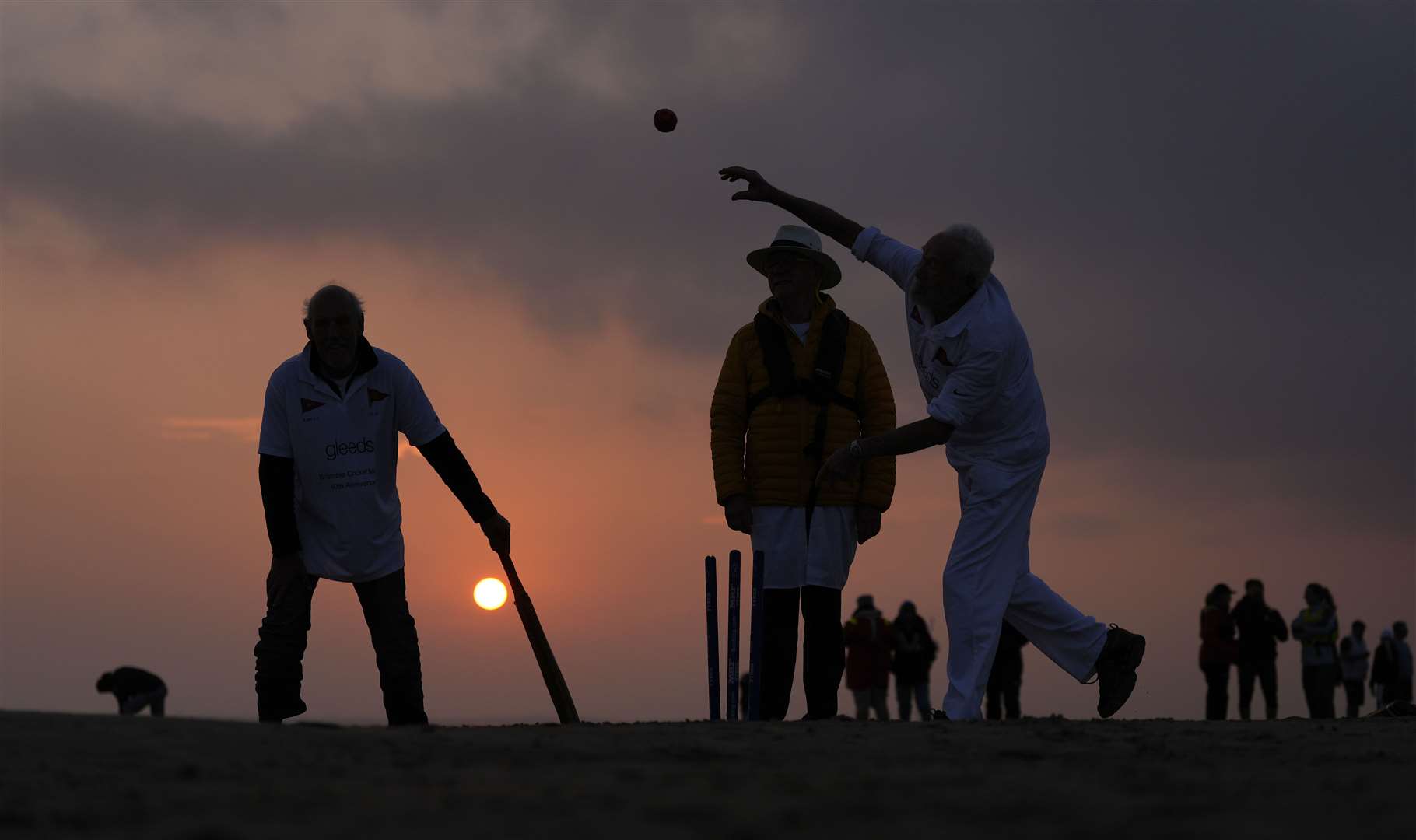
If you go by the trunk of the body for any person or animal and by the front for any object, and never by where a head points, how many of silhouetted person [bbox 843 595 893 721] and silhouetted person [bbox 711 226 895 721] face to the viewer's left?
0

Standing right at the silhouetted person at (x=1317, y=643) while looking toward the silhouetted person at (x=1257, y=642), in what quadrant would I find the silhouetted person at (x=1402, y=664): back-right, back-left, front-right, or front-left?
back-right

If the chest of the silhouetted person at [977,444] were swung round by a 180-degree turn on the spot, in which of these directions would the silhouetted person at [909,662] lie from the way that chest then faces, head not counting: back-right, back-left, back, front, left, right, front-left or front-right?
front-left

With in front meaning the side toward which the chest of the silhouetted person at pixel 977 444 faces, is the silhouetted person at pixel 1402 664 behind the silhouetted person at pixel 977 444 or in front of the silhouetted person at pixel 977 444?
behind

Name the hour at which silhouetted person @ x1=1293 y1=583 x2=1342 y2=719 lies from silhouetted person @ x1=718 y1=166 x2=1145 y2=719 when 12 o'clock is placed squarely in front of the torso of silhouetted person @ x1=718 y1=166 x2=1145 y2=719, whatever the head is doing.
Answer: silhouetted person @ x1=1293 y1=583 x2=1342 y2=719 is roughly at 5 o'clock from silhouetted person @ x1=718 y1=166 x2=1145 y2=719.

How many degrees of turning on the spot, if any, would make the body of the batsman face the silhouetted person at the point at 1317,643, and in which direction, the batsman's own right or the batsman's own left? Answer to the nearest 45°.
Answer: approximately 135° to the batsman's own left

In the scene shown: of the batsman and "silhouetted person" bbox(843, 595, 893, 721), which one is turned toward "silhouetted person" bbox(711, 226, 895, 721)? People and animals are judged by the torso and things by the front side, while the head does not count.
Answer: "silhouetted person" bbox(843, 595, 893, 721)
